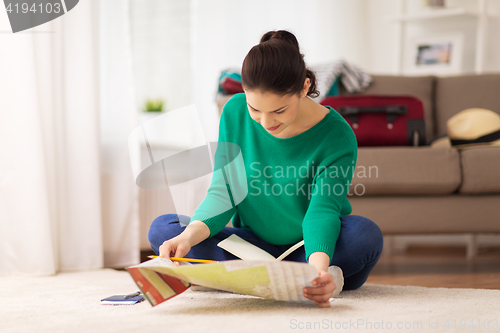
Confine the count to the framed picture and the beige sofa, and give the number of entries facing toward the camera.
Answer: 2

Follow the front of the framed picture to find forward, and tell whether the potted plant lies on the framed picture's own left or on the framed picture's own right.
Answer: on the framed picture's own right

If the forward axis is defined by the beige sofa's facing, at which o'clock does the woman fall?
The woman is roughly at 1 o'clock from the beige sofa.

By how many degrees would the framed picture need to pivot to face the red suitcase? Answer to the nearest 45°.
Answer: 0° — it already faces it

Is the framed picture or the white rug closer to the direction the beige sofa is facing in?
the white rug

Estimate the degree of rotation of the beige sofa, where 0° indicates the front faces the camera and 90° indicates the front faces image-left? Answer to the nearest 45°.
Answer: approximately 0°

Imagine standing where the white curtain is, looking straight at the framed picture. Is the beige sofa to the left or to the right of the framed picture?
right

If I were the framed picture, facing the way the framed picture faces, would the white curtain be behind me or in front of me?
in front

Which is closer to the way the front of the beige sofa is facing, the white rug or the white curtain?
the white rug

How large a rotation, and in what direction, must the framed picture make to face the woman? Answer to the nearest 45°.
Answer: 0° — it already faces them

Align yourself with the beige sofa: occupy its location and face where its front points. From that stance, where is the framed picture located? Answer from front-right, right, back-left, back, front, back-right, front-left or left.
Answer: back
